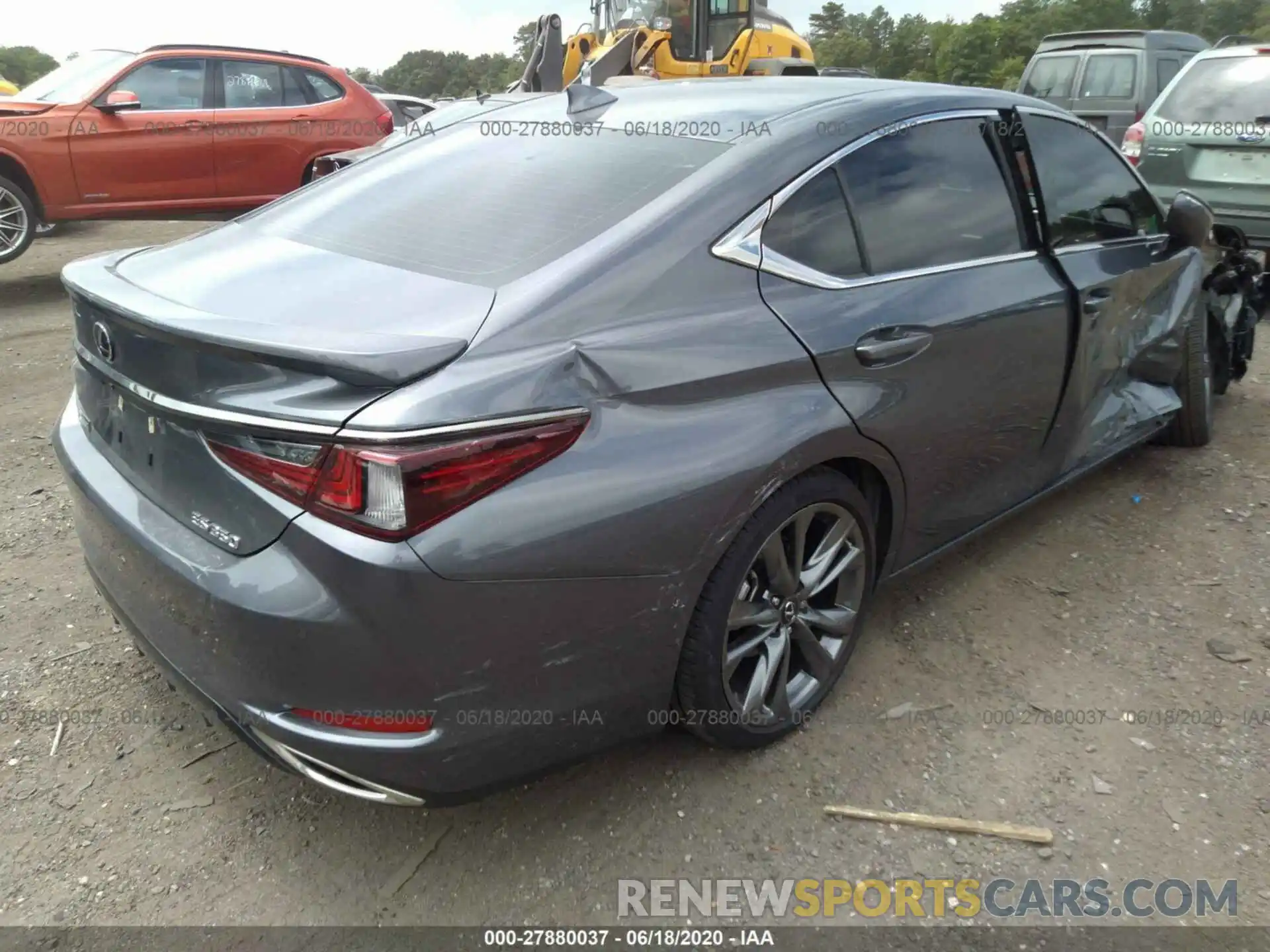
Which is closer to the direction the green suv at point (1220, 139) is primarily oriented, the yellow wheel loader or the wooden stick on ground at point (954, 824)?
the yellow wheel loader

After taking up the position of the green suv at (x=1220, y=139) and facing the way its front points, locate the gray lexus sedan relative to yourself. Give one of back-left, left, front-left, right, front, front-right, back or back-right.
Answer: back

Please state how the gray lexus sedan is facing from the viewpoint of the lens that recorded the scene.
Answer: facing away from the viewer and to the right of the viewer

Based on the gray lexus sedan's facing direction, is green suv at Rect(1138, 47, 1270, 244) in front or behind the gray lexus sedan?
in front

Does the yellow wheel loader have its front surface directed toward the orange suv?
yes

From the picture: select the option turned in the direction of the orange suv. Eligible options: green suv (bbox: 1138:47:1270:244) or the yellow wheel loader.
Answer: the yellow wheel loader

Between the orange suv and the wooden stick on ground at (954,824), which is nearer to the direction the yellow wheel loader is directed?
the orange suv

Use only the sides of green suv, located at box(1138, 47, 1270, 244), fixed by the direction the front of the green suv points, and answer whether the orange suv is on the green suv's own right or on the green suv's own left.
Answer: on the green suv's own left

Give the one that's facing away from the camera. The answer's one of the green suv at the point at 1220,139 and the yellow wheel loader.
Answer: the green suv

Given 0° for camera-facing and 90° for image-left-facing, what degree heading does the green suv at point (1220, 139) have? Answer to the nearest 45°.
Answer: approximately 180°

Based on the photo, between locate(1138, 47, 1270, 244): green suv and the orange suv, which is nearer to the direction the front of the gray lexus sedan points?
the green suv

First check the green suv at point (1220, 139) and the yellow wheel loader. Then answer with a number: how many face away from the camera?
1

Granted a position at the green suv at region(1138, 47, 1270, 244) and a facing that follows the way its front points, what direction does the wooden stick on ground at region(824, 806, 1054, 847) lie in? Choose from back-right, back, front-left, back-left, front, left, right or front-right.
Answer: back
